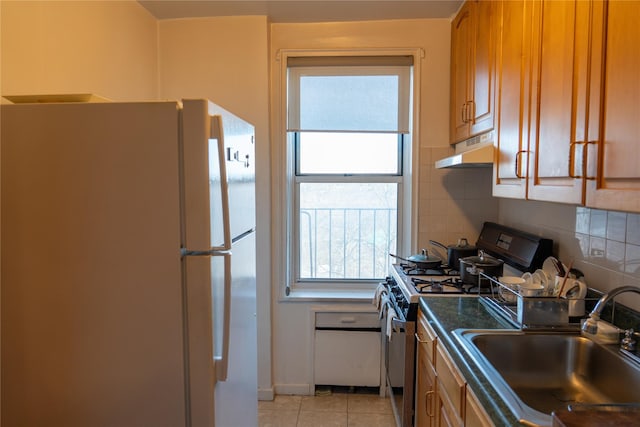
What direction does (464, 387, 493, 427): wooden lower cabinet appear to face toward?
to the viewer's left

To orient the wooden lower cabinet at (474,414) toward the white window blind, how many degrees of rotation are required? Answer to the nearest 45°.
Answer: approximately 45° to its right

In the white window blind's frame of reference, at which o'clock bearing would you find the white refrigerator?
The white refrigerator is roughly at 1 o'clock from the white window blind.

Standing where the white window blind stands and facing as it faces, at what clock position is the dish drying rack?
The dish drying rack is roughly at 11 o'clock from the white window blind.

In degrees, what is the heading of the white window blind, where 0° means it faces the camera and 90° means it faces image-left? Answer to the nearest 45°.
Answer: approximately 0°

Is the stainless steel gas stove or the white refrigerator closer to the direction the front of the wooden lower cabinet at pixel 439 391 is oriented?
the white refrigerator

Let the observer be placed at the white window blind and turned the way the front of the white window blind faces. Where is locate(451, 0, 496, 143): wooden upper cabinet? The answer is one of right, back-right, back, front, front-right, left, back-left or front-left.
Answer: front-left

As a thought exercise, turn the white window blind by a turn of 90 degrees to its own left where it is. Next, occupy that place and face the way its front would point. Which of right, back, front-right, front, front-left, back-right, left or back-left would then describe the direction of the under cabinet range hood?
front-right

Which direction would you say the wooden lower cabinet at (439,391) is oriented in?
to the viewer's left

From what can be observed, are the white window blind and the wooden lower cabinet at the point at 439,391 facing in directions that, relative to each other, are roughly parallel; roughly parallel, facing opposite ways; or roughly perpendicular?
roughly perpendicular
